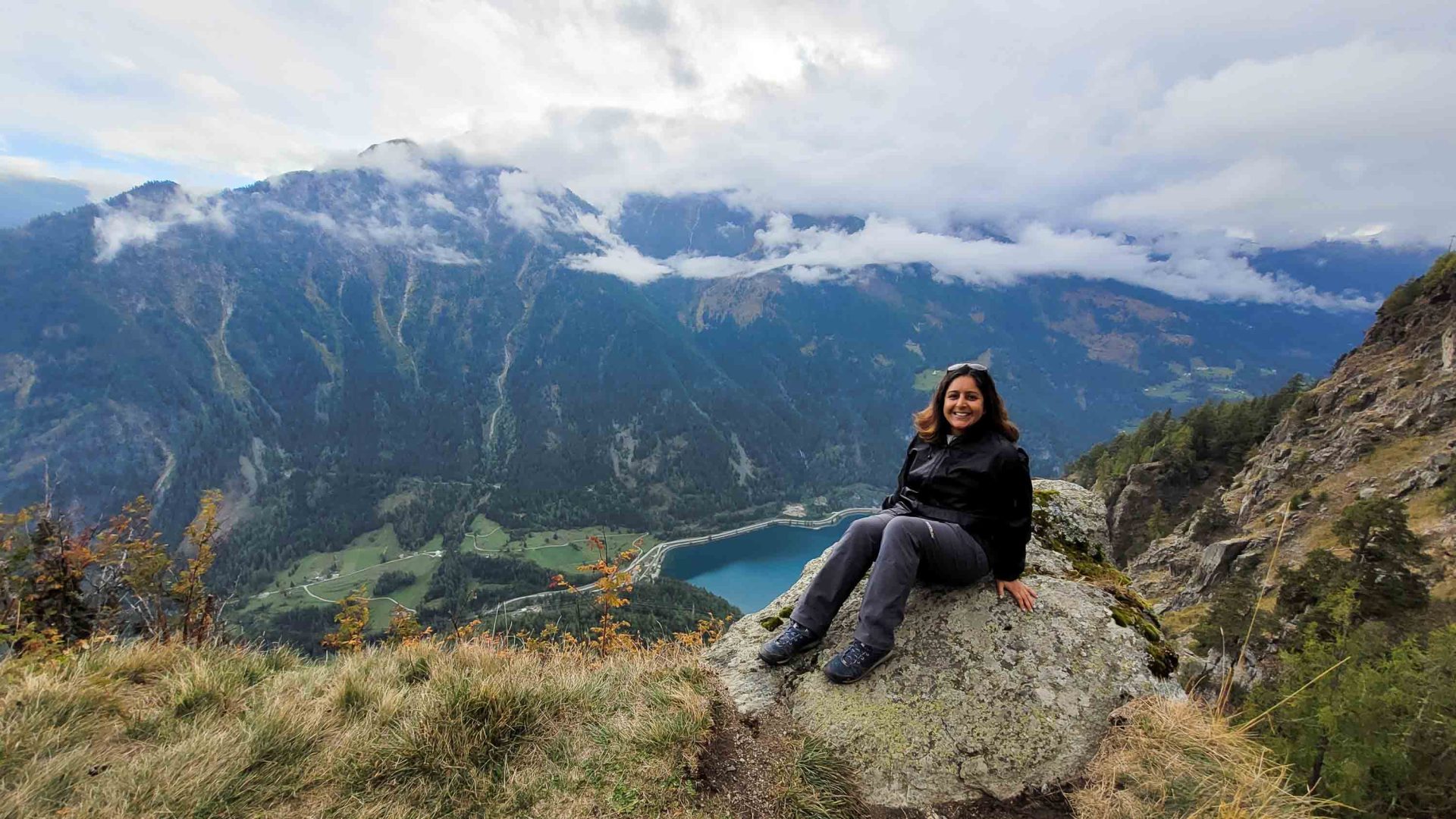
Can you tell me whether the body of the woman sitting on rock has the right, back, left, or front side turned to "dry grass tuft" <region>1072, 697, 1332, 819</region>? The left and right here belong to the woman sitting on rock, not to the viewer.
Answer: left

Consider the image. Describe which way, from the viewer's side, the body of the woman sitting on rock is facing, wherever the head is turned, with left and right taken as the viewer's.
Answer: facing the viewer and to the left of the viewer
